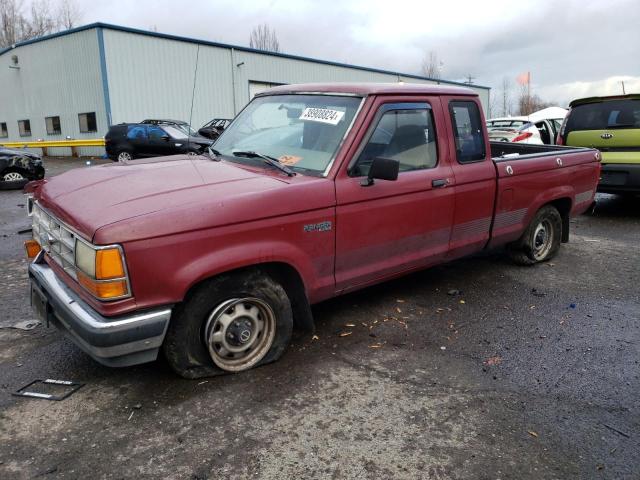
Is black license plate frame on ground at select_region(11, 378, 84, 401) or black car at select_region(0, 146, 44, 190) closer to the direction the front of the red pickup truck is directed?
the black license plate frame on ground

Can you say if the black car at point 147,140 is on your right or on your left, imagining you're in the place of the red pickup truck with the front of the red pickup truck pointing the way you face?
on your right

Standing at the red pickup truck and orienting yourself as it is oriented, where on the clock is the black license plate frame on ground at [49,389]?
The black license plate frame on ground is roughly at 1 o'clock from the red pickup truck.

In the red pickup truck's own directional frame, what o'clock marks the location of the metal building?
The metal building is roughly at 4 o'clock from the red pickup truck.

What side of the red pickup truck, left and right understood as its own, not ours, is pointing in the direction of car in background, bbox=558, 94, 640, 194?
back

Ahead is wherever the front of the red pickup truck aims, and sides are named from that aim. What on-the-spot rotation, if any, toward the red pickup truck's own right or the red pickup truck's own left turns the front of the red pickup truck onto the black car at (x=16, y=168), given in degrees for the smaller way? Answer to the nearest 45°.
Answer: approximately 90° to the red pickup truck's own right

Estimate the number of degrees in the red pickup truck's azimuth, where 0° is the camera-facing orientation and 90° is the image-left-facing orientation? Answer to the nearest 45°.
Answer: approximately 45°

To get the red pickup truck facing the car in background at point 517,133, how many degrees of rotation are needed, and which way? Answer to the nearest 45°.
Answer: approximately 180°
